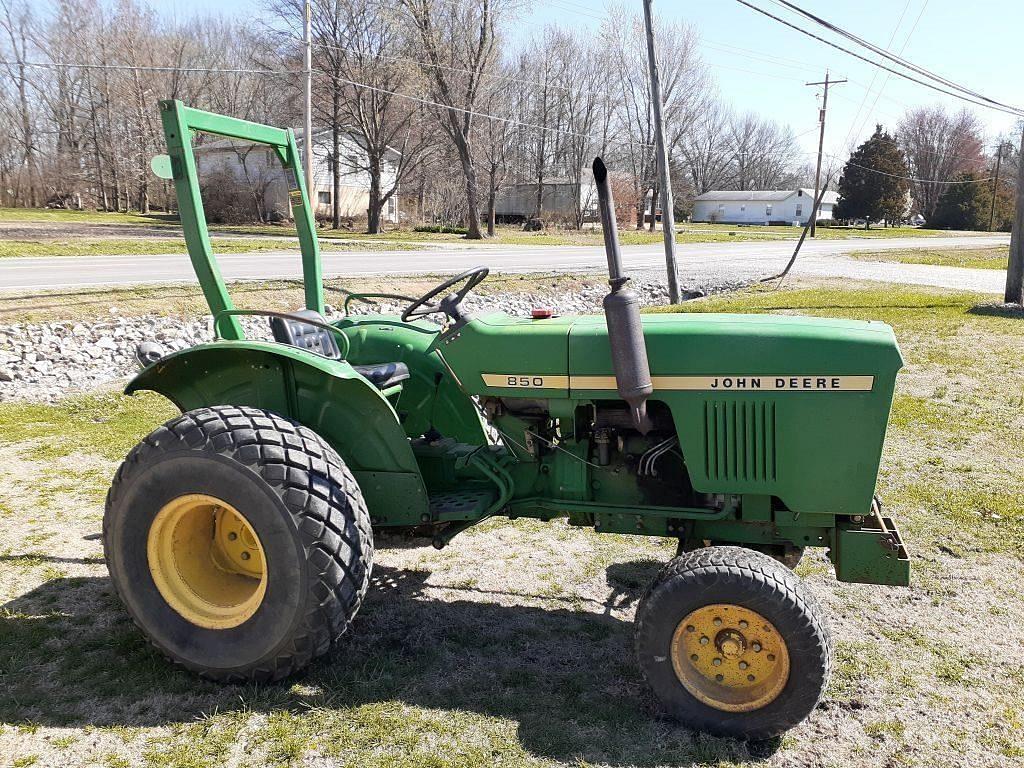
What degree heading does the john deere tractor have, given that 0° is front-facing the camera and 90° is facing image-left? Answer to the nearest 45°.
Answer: approximately 270°

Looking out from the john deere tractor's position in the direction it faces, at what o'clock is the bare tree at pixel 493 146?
The bare tree is roughly at 9 o'clock from the john deere tractor.

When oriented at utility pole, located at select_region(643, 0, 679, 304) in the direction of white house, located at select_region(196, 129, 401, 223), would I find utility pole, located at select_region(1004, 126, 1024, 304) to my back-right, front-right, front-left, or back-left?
back-right

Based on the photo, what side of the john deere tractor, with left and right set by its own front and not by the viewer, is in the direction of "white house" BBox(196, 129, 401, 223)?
left

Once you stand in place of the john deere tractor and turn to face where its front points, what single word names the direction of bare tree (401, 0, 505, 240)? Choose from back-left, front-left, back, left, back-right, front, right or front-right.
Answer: left

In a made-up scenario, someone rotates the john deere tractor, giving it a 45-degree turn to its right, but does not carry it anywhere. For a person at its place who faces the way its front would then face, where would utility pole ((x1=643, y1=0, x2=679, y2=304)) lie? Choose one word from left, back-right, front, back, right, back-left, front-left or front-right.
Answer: back-left

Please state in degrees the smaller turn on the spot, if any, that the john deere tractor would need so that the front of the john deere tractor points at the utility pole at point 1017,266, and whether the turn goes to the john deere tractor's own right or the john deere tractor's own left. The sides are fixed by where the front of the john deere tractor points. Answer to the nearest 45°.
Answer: approximately 45° to the john deere tractor's own left
